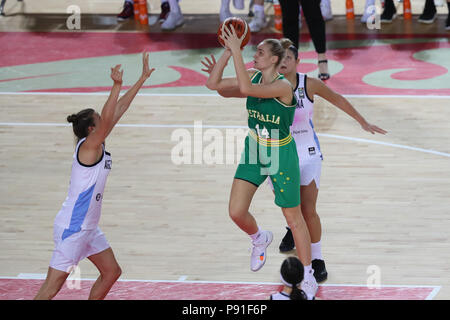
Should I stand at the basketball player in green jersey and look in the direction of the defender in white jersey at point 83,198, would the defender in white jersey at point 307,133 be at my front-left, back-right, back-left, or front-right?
back-right

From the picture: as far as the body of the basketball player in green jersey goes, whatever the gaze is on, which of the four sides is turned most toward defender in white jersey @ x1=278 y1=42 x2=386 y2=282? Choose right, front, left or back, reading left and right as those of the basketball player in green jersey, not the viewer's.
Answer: back

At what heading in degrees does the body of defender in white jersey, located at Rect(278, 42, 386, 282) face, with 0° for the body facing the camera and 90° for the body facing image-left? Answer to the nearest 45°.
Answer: approximately 45°

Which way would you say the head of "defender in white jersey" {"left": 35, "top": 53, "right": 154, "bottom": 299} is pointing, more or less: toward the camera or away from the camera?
away from the camera
